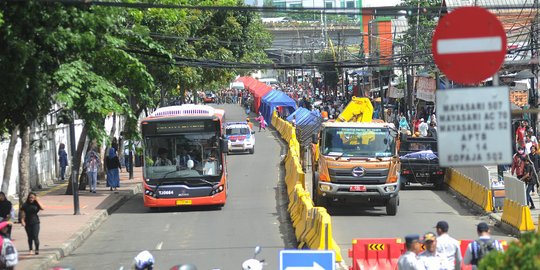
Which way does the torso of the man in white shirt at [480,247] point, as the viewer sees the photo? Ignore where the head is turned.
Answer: away from the camera

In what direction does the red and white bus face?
toward the camera

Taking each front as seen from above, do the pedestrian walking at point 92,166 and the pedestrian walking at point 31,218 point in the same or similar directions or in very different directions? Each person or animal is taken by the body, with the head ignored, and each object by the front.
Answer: same or similar directions

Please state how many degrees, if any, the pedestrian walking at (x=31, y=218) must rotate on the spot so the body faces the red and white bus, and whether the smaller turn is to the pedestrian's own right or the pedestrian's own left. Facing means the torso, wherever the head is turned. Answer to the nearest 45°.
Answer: approximately 135° to the pedestrian's own left

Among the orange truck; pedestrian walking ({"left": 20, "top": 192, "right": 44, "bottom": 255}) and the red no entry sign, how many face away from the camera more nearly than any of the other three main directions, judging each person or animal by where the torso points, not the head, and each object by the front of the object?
0

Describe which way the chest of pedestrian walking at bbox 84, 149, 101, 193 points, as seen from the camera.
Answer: toward the camera

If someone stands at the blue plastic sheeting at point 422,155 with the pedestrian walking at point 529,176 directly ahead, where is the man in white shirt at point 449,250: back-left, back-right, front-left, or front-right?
front-right

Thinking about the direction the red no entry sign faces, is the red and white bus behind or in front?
behind

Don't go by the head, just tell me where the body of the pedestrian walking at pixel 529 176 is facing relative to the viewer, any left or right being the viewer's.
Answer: facing to the left of the viewer

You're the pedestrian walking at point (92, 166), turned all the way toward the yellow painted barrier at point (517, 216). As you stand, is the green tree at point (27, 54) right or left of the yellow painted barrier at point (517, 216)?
right
